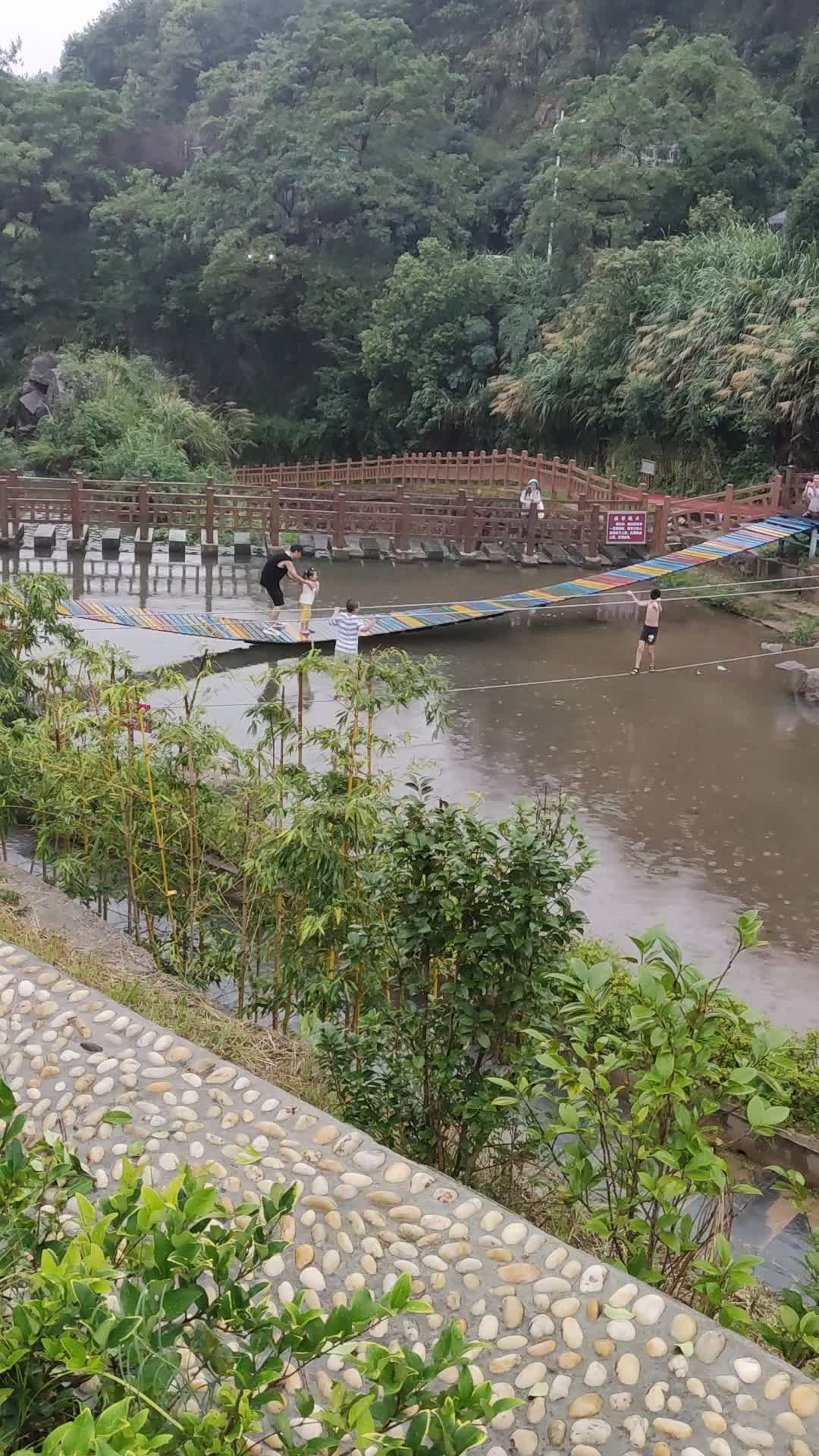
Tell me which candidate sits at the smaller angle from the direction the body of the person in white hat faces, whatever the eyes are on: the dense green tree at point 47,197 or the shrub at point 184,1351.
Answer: the shrub

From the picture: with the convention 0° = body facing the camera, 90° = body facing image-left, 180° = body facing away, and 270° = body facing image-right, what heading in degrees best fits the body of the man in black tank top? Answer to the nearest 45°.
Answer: approximately 270°

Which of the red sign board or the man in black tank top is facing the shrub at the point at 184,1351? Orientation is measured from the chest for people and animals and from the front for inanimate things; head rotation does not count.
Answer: the red sign board

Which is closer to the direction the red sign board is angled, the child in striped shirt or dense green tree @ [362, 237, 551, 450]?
the child in striped shirt

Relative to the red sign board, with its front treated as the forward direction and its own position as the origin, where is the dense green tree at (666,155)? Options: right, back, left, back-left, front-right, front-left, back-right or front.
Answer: back

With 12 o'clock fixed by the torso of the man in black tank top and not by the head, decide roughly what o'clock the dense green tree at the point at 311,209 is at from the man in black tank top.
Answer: The dense green tree is roughly at 9 o'clock from the man in black tank top.

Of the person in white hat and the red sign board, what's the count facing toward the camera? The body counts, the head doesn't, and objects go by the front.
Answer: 2

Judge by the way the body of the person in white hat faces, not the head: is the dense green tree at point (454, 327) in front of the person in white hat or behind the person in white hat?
behind

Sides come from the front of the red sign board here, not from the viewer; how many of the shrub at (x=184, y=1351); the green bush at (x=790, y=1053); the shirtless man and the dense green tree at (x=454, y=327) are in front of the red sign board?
3

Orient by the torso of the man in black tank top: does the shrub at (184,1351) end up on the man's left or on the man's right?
on the man's right

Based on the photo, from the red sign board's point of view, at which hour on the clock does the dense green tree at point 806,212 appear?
The dense green tree is roughly at 7 o'clock from the red sign board.

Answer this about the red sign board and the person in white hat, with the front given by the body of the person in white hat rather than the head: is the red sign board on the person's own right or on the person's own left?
on the person's own left
